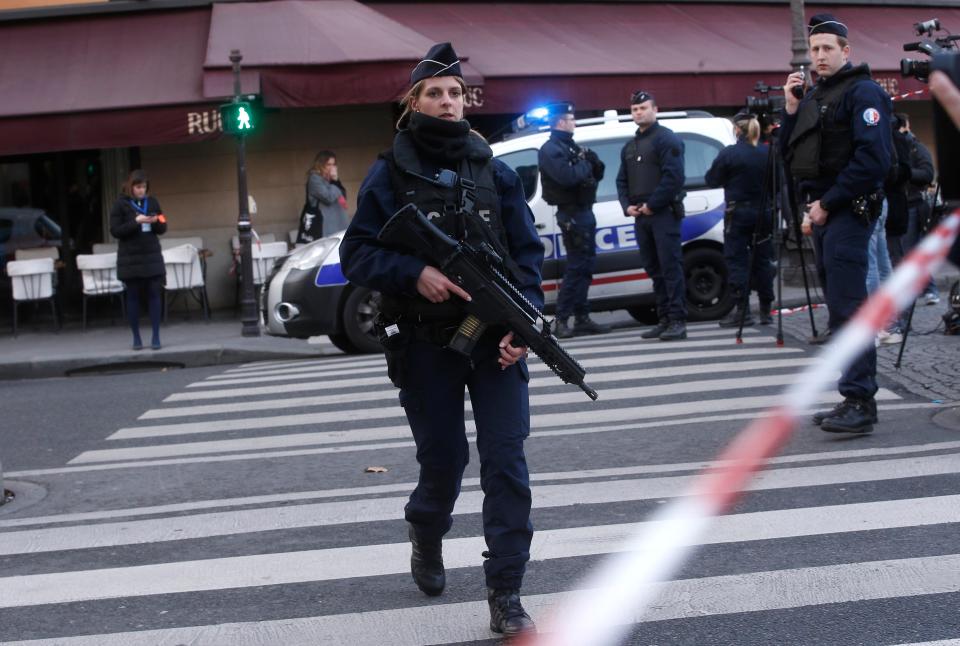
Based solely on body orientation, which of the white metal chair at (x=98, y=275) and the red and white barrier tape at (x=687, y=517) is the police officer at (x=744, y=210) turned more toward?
the white metal chair

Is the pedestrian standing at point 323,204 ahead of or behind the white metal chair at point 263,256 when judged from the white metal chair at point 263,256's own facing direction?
behind

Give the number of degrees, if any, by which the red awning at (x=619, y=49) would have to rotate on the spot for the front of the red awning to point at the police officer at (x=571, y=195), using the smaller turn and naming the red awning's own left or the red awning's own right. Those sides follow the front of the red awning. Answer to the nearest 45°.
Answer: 0° — it already faces them

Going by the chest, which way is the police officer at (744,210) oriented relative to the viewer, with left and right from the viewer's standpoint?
facing away from the viewer and to the left of the viewer

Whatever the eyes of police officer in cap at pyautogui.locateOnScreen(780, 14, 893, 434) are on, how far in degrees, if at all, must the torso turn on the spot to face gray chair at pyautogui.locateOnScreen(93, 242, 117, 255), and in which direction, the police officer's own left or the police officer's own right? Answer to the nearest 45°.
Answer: approximately 90° to the police officer's own right
